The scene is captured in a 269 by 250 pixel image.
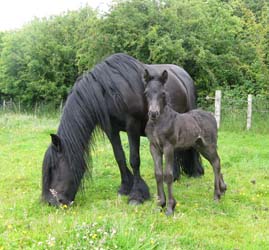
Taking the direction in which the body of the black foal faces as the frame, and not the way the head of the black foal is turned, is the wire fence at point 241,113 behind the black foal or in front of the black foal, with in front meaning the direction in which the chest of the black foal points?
behind

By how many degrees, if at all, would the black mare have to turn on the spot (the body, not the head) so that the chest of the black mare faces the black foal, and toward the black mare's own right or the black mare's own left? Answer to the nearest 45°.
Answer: approximately 90° to the black mare's own left

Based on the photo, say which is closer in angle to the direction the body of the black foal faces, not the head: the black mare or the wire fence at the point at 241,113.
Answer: the black mare

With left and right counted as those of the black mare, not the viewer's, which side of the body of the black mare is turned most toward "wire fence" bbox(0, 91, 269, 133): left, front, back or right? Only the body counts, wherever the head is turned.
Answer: back

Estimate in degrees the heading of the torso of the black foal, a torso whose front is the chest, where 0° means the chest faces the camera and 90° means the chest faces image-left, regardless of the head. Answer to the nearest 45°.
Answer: approximately 45°

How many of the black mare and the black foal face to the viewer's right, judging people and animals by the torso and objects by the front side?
0

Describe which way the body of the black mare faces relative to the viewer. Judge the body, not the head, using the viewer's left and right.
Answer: facing the viewer and to the left of the viewer
